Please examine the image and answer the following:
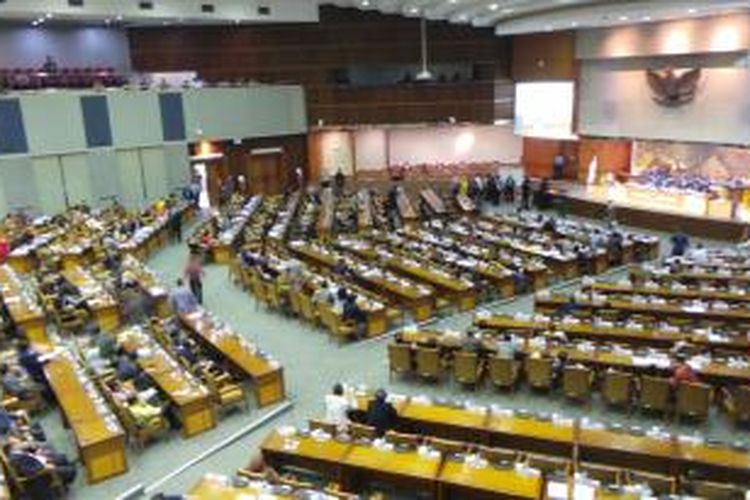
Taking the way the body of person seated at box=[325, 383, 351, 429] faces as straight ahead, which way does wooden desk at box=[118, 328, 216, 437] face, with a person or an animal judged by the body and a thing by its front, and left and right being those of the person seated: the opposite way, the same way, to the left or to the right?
the opposite way

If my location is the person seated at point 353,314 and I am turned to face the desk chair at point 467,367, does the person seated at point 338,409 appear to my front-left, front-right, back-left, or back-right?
front-right

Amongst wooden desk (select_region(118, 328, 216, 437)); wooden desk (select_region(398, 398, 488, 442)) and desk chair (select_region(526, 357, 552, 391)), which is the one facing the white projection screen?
the desk chair

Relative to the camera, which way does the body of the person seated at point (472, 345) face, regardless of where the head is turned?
away from the camera

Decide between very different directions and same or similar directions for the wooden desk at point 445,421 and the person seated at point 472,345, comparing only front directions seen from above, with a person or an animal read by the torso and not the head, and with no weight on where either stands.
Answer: very different directions

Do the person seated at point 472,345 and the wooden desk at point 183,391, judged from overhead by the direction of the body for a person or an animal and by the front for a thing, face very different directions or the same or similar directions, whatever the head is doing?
very different directions

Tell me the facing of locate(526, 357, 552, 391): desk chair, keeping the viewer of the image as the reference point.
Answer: facing away from the viewer

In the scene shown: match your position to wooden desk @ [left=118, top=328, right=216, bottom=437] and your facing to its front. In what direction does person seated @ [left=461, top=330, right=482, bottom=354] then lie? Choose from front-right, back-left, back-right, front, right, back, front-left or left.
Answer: back-left

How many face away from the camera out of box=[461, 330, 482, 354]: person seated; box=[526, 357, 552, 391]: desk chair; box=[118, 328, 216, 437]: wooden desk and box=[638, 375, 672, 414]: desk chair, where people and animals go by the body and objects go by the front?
3

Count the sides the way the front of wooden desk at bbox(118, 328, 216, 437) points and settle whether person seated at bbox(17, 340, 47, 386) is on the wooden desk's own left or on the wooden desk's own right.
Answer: on the wooden desk's own right

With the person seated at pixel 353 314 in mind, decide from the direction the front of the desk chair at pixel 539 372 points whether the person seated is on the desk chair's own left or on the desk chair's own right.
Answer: on the desk chair's own left

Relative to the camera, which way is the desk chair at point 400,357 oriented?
away from the camera

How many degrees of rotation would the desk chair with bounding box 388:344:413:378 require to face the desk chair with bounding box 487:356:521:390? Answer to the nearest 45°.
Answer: approximately 90° to its right

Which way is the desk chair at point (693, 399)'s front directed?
away from the camera

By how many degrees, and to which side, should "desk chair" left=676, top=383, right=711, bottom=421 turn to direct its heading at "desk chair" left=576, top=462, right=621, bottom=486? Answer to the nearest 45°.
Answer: approximately 180°

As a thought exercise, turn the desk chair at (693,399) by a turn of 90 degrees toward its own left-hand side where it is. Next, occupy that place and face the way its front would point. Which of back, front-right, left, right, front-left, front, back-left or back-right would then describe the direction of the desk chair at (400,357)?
front

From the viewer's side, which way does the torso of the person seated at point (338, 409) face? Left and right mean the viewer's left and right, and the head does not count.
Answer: facing away from the viewer and to the right of the viewer

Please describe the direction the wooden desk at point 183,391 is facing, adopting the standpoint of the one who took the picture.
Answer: facing the viewer and to the left of the viewer
